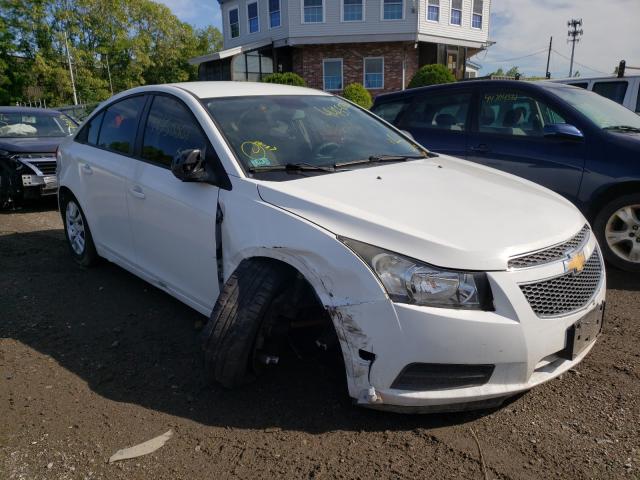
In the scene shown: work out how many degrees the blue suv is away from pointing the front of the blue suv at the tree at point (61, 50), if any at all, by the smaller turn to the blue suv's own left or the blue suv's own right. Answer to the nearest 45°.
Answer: approximately 180°

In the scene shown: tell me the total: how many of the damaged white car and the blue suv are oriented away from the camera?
0

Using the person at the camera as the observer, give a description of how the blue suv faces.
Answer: facing the viewer and to the right of the viewer

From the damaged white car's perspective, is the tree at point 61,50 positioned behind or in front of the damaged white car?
behind

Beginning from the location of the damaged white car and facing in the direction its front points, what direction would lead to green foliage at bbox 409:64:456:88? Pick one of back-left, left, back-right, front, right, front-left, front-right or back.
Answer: back-left

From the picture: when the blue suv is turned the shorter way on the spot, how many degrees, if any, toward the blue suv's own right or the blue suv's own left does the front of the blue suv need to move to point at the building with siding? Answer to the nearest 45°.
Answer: approximately 135° to the blue suv's own left

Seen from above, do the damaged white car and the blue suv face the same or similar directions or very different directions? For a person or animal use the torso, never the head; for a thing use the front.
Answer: same or similar directions

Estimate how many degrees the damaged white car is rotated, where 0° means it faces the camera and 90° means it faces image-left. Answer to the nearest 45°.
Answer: approximately 315°

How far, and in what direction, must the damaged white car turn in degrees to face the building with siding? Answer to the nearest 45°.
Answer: approximately 135° to its left

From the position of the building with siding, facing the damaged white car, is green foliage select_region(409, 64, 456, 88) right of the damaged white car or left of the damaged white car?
left
